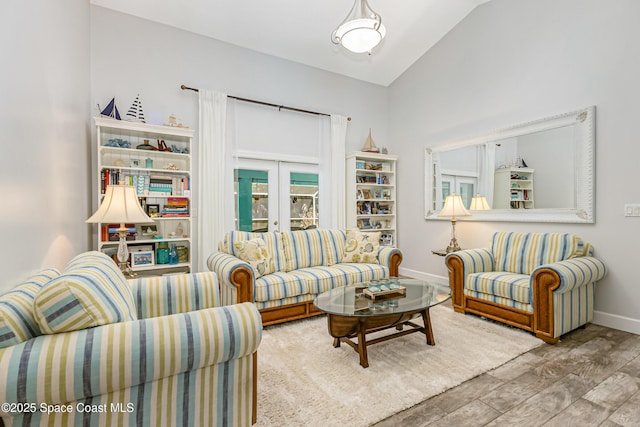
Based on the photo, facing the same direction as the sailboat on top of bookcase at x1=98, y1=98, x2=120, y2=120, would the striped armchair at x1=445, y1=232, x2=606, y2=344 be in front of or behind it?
behind

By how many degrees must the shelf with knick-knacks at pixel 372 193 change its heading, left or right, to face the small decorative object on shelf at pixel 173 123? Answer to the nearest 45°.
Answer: approximately 90° to its right

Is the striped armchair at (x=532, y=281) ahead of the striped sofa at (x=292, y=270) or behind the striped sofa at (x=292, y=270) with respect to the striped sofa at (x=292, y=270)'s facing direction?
ahead

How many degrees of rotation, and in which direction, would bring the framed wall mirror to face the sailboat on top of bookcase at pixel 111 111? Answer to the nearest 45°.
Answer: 0° — it already faces it

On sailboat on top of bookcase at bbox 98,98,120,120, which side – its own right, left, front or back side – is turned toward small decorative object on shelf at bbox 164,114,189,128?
front

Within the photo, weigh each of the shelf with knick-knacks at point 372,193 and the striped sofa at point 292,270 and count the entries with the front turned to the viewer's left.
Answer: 0

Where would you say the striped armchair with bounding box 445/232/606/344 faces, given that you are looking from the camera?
facing the viewer and to the left of the viewer

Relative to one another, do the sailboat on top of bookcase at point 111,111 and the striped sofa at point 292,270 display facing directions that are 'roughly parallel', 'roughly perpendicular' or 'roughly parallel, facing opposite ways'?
roughly perpendicular

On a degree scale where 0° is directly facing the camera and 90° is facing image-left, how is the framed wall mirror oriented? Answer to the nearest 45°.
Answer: approximately 45°

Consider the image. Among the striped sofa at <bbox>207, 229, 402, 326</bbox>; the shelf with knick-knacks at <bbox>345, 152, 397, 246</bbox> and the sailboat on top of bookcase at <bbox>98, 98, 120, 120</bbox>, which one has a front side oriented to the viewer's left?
the sailboat on top of bookcase

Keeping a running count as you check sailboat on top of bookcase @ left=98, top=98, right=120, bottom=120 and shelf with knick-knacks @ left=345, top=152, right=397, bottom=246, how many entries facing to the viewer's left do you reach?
1

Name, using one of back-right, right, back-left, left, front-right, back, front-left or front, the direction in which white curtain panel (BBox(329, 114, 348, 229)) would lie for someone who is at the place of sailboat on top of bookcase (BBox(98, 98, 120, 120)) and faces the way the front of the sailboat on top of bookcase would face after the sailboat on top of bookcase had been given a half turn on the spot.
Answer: back

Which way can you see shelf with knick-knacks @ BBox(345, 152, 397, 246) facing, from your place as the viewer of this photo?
facing the viewer and to the right of the viewer
